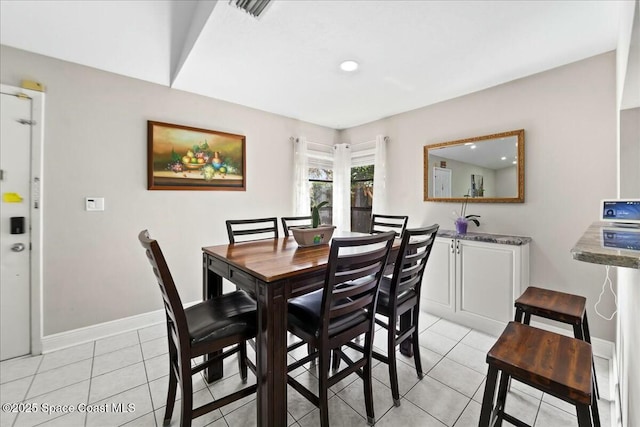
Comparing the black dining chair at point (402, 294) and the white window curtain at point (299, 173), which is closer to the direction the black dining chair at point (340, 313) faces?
the white window curtain

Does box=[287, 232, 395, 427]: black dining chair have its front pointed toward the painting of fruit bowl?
yes

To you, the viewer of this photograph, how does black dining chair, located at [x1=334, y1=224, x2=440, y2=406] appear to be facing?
facing away from the viewer and to the left of the viewer

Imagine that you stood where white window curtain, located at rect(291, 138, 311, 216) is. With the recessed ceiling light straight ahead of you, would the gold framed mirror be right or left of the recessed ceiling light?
left

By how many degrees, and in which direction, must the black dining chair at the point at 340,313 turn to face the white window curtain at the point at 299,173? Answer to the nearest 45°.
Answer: approximately 45° to its right

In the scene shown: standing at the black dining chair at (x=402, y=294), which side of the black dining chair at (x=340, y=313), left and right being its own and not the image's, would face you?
right

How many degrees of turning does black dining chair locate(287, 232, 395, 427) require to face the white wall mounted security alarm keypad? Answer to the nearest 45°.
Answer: approximately 45° to its left

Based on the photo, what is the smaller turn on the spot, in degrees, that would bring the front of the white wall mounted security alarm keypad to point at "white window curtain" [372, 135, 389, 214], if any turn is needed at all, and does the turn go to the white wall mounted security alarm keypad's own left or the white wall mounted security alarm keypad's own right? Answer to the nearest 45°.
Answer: approximately 90° to the white wall mounted security alarm keypad's own left

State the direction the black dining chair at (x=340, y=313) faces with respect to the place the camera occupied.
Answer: facing away from the viewer and to the left of the viewer

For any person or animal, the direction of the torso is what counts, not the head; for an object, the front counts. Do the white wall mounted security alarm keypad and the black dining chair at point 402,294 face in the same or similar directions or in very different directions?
very different directions

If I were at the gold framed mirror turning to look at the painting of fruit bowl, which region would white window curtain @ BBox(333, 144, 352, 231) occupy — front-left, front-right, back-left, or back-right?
front-right

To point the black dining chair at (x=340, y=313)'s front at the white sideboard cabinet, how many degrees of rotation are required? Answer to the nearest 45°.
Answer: approximately 90° to its right

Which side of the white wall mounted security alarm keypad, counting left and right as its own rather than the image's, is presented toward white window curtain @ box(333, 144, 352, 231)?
left

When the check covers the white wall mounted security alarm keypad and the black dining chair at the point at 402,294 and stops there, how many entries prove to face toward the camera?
1

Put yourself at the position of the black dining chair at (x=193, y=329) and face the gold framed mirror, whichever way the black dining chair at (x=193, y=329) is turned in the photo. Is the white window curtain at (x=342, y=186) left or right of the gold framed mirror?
left

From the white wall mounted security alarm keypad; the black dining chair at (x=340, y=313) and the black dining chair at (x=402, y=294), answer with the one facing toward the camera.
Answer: the white wall mounted security alarm keypad

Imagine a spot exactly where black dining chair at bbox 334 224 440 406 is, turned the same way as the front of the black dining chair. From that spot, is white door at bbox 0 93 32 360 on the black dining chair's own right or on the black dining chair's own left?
on the black dining chair's own left
